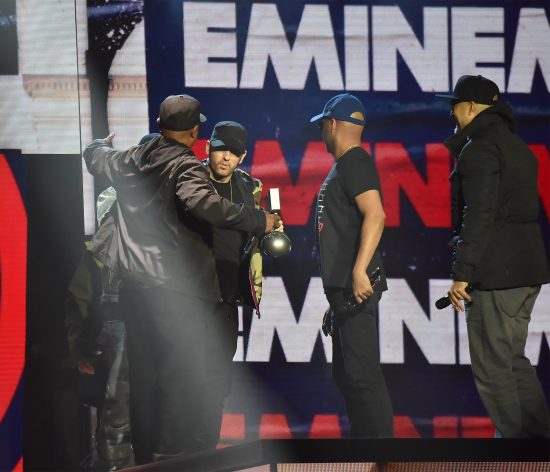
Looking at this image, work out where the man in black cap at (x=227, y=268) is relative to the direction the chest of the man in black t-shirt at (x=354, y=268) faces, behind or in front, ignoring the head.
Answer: in front

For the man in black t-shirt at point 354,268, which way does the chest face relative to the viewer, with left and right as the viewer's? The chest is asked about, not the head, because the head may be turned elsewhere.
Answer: facing to the left of the viewer

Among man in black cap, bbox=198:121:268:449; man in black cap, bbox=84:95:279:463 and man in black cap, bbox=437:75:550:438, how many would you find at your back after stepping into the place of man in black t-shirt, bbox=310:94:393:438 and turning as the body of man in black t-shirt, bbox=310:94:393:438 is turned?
1

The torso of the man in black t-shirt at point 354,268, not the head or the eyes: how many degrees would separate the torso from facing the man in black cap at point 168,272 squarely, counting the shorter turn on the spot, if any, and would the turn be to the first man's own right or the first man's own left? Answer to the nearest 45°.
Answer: approximately 45° to the first man's own left

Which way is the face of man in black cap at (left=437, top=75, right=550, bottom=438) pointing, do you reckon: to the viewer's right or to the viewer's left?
to the viewer's left

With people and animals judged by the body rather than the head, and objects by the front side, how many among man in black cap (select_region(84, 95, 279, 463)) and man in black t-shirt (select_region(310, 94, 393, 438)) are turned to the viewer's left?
1

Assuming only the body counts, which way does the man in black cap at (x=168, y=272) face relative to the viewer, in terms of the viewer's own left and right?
facing away from the viewer and to the right of the viewer

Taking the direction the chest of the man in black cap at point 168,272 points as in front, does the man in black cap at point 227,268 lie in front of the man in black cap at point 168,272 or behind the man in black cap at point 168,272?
in front

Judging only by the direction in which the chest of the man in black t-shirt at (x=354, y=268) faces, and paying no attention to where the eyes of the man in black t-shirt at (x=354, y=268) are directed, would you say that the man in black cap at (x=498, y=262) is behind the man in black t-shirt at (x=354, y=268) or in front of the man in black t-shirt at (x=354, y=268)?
behind

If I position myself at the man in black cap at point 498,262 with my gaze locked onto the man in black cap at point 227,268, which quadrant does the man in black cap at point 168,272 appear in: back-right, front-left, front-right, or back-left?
front-left
